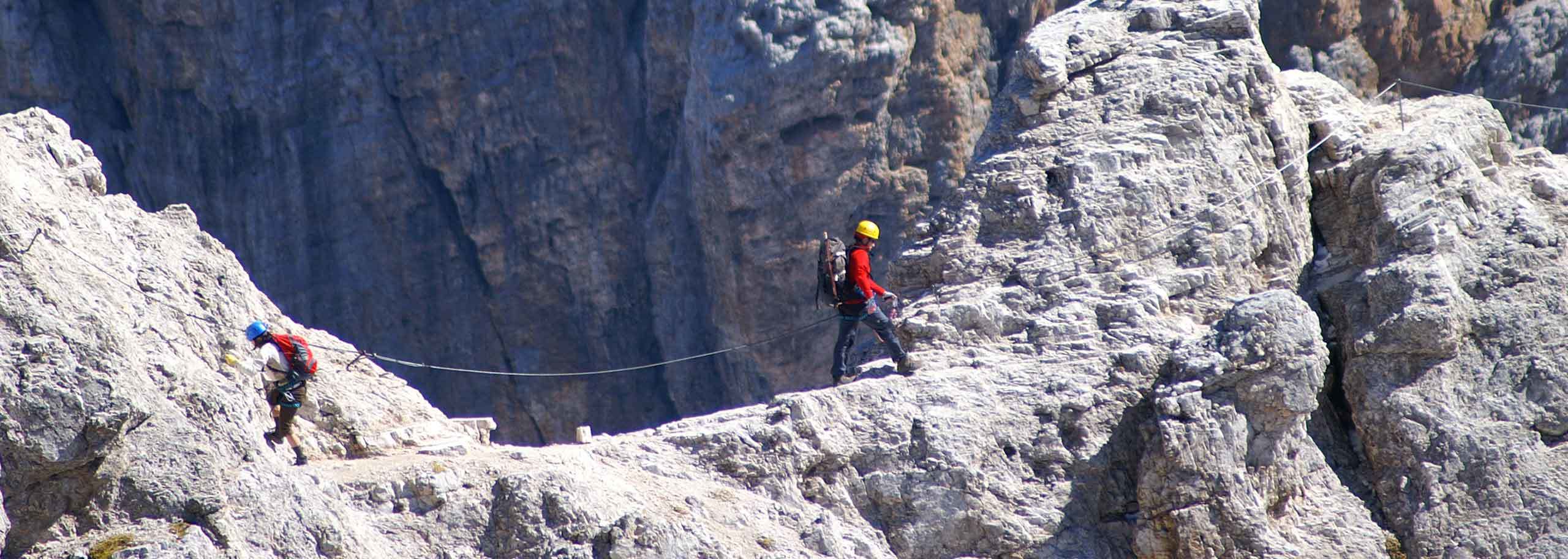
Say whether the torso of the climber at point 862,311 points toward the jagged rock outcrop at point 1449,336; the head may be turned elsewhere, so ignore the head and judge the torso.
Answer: yes

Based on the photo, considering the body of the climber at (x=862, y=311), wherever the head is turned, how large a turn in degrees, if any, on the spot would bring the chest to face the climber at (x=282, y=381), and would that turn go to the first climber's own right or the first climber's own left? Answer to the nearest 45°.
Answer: approximately 180°

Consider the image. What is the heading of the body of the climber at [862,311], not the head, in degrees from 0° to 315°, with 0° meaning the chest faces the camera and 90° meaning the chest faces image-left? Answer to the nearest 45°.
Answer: approximately 270°

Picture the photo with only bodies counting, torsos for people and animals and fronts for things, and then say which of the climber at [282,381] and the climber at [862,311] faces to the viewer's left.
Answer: the climber at [282,381]

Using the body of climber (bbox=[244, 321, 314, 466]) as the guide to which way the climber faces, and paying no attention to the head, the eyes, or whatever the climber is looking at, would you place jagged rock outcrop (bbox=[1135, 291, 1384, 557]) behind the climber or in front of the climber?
behind

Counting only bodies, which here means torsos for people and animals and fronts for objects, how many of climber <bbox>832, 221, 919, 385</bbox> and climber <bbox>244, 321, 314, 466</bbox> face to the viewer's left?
1

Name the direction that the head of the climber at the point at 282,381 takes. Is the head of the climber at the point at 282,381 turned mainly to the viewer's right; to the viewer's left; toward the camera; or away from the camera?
to the viewer's left

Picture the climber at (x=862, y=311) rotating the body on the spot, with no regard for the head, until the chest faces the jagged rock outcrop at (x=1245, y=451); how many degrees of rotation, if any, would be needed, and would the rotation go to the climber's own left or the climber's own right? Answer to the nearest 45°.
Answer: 0° — they already face it

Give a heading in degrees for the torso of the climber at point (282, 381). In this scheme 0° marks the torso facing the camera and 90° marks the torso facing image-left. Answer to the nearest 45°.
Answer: approximately 90°

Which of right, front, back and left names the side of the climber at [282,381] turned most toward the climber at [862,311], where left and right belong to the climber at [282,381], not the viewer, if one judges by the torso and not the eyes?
back

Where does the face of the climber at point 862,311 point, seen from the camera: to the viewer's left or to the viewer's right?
to the viewer's right
